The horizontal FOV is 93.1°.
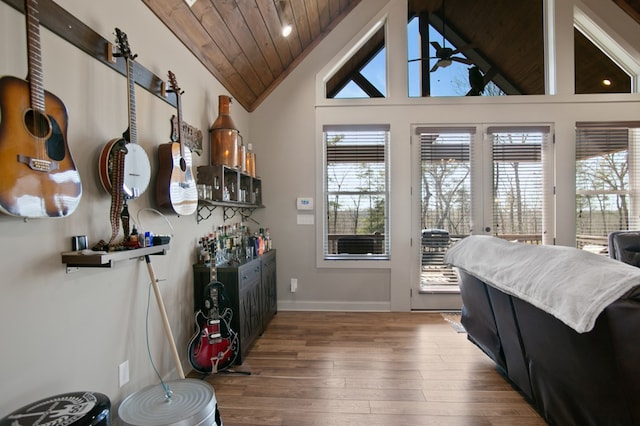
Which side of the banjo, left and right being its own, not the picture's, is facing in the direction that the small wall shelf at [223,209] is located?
left

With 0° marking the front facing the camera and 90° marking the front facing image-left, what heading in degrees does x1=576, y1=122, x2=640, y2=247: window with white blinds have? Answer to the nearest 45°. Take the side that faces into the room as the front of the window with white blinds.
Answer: approximately 0°

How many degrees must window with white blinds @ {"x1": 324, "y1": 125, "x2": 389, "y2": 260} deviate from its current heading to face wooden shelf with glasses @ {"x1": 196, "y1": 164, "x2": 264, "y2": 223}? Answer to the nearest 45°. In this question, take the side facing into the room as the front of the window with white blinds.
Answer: approximately 45° to its right

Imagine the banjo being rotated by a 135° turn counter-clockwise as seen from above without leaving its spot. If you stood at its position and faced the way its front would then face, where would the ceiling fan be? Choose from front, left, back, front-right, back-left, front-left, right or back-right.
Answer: right

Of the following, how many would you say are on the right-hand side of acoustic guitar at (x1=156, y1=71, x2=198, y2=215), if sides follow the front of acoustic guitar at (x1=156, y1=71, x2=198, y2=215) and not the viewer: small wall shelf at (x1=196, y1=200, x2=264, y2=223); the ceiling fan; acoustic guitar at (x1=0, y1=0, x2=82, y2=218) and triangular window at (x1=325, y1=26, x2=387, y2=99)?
1

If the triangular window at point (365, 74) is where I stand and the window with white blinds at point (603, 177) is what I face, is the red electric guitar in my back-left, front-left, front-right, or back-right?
back-right

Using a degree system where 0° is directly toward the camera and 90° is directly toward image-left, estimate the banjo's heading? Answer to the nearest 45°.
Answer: approximately 315°

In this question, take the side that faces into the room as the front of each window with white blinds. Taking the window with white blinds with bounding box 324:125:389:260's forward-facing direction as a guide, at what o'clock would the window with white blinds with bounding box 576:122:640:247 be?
the window with white blinds with bounding box 576:122:640:247 is roughly at 9 o'clock from the window with white blinds with bounding box 324:125:389:260.

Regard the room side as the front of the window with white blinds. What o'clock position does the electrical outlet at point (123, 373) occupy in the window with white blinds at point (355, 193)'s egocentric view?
The electrical outlet is roughly at 1 o'clock from the window with white blinds.

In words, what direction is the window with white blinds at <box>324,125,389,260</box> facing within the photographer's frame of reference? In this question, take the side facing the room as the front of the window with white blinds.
facing the viewer

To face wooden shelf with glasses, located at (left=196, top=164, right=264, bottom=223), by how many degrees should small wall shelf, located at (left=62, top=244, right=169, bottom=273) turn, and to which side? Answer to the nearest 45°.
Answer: approximately 90° to its left

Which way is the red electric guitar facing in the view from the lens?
facing the viewer

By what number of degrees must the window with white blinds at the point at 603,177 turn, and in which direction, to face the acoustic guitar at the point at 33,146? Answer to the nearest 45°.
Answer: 0° — it already faces it

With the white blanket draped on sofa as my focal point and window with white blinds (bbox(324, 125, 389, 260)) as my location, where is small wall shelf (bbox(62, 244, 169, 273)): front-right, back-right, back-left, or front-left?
front-right

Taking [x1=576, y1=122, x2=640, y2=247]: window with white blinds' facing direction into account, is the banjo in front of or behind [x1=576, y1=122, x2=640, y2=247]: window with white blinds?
in front
